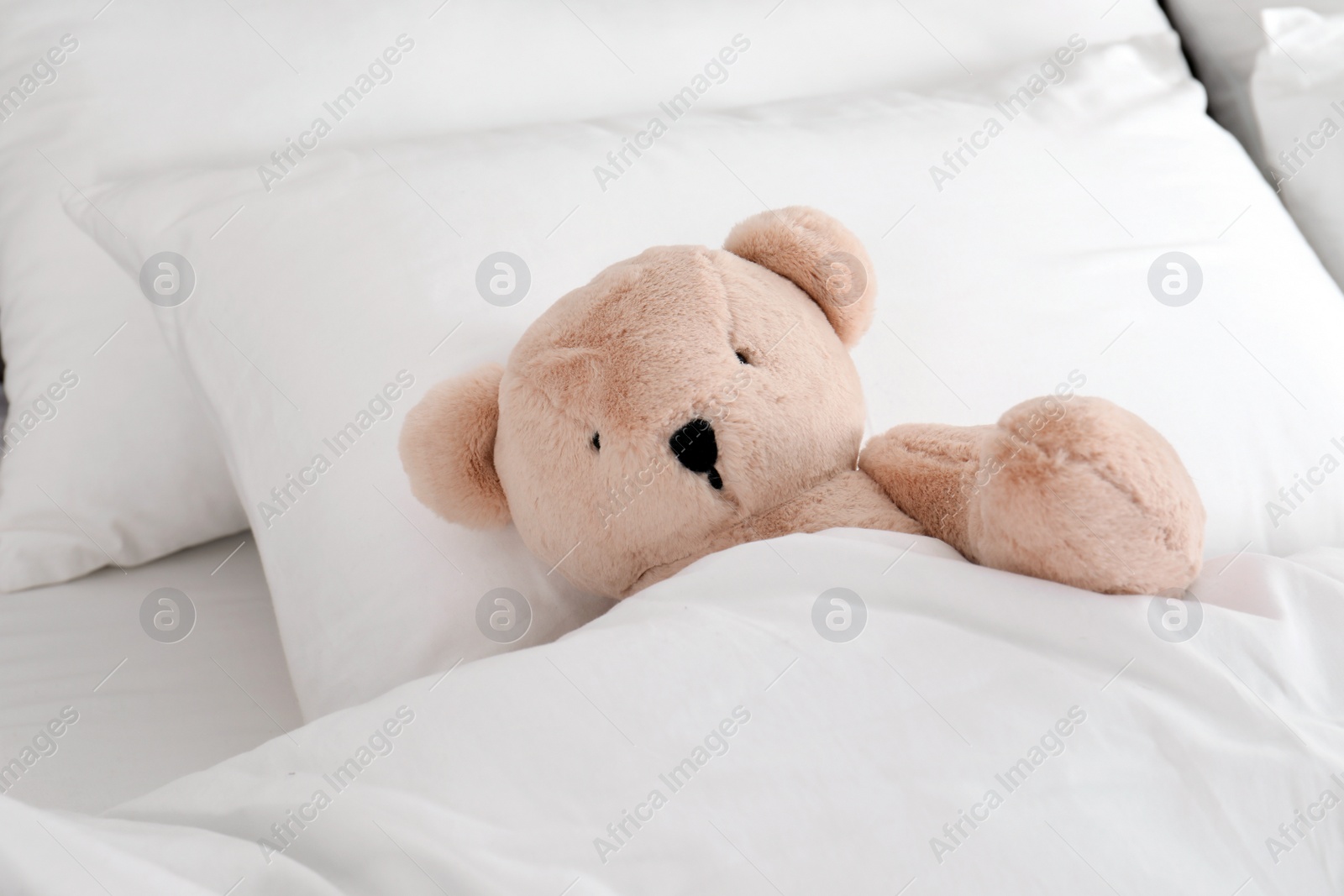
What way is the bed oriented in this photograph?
toward the camera
